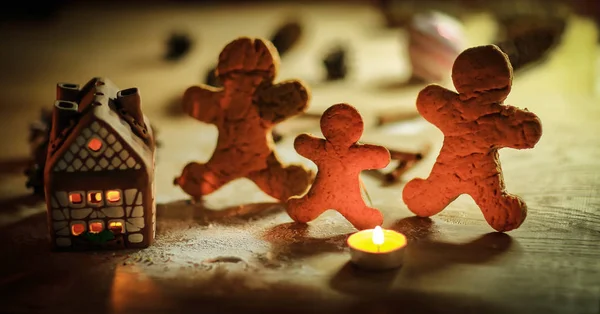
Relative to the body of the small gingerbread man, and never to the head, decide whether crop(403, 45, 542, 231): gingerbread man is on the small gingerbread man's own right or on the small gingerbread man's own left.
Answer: on the small gingerbread man's own left

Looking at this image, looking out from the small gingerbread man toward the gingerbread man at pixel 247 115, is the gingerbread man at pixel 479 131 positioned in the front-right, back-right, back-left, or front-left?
back-right

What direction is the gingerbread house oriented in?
toward the camera

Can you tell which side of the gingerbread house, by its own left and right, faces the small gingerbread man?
left

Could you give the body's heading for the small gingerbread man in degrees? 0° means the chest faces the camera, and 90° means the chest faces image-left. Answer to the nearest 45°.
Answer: approximately 0°

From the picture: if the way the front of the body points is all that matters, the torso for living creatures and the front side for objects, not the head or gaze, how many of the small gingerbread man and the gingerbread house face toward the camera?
2

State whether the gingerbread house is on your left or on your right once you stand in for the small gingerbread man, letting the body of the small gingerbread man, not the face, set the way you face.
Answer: on your right
